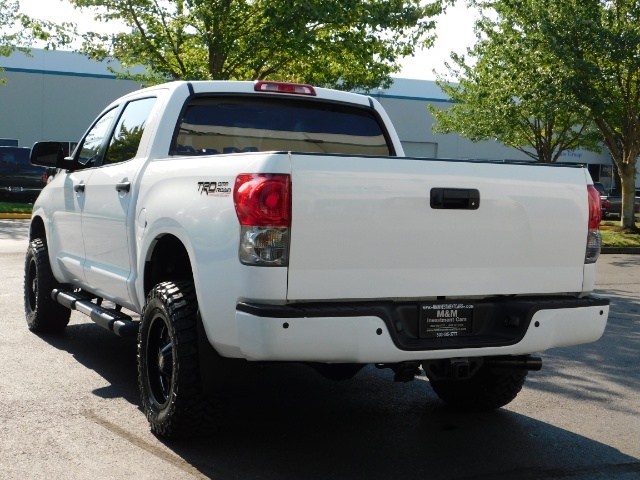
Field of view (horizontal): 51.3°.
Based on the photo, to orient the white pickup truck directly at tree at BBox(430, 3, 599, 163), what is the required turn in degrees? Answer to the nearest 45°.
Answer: approximately 45° to its right

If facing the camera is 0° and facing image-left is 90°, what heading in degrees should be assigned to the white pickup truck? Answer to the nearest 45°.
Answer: approximately 135°

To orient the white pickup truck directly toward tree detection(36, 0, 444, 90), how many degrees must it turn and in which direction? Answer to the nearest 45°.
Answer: approximately 45° to its right

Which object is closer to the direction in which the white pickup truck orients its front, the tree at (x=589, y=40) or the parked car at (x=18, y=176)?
the parked car

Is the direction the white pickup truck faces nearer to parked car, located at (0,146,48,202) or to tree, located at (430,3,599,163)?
the parked car

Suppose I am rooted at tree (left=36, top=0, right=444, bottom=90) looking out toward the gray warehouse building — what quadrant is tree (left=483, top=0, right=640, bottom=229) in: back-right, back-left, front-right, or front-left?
back-right

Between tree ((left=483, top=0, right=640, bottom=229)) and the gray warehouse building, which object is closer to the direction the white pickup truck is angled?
the gray warehouse building
